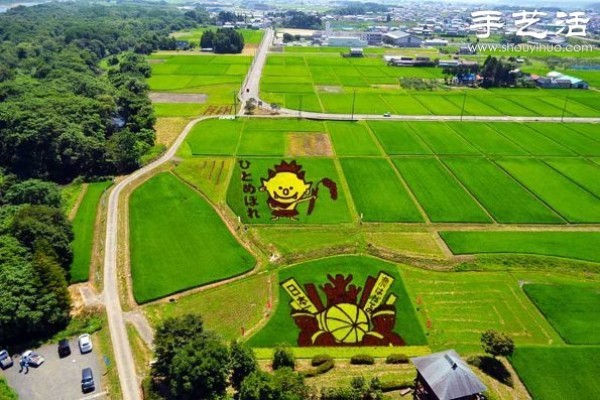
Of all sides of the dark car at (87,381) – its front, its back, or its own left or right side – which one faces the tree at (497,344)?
right

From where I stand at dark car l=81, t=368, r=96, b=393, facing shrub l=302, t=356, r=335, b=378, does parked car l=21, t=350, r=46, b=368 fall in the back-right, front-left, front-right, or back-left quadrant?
back-left

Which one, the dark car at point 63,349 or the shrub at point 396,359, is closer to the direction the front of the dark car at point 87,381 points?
the dark car

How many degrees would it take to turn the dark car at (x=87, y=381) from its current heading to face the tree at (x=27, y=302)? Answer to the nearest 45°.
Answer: approximately 45° to its left

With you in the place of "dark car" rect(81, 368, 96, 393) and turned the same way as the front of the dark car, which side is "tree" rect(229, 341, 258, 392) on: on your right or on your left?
on your right

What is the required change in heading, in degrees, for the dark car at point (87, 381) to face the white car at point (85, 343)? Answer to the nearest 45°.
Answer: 0° — it already faces it

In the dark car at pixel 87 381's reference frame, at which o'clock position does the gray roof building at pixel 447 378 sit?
The gray roof building is roughly at 4 o'clock from the dark car.

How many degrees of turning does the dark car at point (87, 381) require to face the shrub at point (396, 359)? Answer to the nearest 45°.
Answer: approximately 90° to its right
